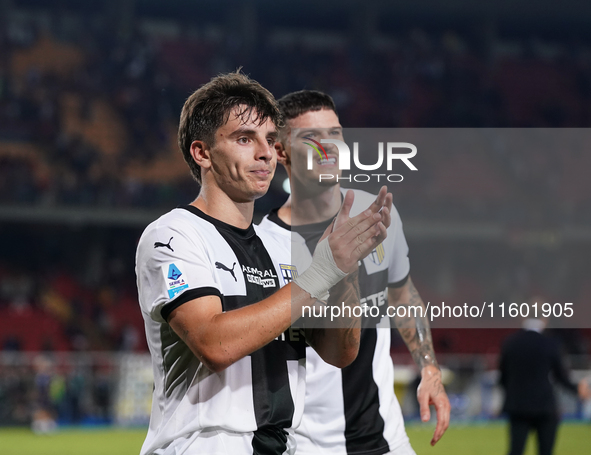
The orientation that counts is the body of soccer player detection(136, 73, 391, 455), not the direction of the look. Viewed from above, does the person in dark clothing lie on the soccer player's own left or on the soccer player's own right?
on the soccer player's own left

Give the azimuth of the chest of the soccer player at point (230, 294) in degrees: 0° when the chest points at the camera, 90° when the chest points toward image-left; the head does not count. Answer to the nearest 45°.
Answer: approximately 315°

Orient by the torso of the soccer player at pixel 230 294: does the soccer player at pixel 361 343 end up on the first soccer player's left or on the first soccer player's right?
on the first soccer player's left

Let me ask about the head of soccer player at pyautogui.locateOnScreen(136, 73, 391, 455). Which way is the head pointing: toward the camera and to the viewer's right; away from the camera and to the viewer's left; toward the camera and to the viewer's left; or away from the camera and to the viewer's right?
toward the camera and to the viewer's right
